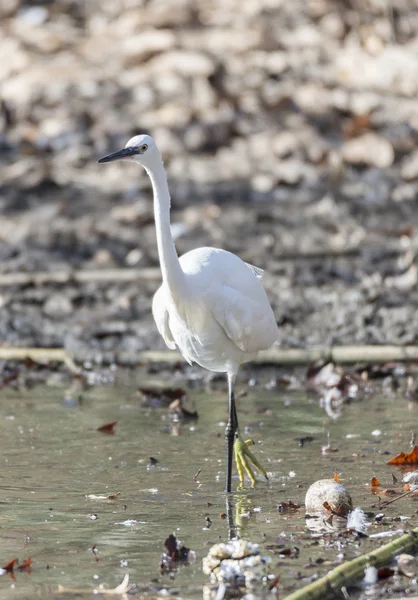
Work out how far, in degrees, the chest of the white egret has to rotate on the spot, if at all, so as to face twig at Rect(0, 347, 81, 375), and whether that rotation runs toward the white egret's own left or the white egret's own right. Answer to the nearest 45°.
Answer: approximately 90° to the white egret's own right

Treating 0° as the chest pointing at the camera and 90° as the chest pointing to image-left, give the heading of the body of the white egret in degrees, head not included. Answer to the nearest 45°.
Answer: approximately 45°

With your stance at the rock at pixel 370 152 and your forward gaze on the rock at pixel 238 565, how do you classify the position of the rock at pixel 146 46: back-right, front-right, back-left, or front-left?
back-right

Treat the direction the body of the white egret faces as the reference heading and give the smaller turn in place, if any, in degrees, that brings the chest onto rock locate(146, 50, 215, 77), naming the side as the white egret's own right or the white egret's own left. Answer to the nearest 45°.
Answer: approximately 135° to the white egret's own right

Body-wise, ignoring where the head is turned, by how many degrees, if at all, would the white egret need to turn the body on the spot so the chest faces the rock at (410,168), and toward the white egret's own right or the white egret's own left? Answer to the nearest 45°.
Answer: approximately 135° to the white egret's own right

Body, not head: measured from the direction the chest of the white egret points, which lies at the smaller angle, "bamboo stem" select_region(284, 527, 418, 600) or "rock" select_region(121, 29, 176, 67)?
the bamboo stem

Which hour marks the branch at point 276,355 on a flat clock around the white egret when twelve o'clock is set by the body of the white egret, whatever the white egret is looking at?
The branch is roughly at 5 o'clock from the white egret.

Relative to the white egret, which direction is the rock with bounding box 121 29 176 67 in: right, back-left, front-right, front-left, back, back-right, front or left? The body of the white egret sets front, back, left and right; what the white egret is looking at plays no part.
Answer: back-right
